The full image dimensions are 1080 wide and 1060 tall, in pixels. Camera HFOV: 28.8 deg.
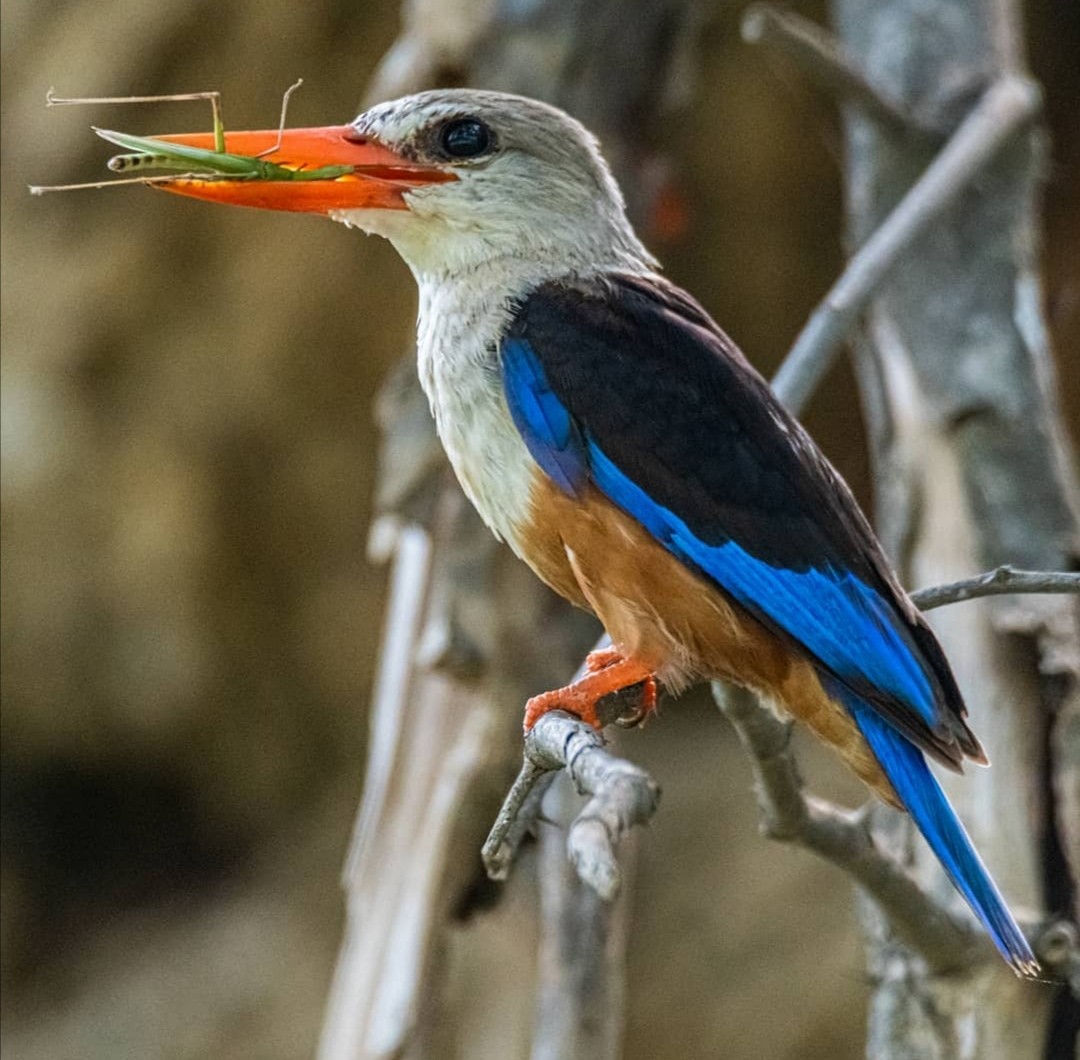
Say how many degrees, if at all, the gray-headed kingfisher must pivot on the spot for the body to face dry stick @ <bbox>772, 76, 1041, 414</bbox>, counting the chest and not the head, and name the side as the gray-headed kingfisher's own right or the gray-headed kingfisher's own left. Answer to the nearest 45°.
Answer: approximately 135° to the gray-headed kingfisher's own right

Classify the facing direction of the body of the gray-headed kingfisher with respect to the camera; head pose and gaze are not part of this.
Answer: to the viewer's left

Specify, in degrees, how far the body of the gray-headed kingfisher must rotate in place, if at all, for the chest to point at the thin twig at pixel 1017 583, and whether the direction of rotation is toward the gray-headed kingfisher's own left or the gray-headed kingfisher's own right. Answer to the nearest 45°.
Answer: approximately 135° to the gray-headed kingfisher's own left
